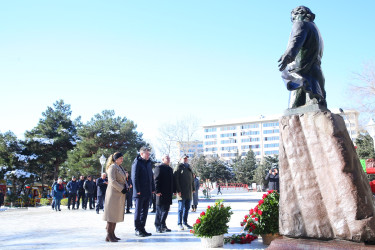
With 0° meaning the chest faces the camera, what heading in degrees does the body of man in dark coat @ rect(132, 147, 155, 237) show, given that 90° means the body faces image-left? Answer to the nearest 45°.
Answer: approximately 315°

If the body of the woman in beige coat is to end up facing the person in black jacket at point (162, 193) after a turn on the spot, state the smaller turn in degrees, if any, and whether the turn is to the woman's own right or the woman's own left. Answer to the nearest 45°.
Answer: approximately 45° to the woman's own left

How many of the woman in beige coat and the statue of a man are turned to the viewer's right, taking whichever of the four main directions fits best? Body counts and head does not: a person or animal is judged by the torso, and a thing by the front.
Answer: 1

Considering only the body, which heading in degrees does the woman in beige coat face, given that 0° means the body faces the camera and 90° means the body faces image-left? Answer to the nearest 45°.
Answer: approximately 270°

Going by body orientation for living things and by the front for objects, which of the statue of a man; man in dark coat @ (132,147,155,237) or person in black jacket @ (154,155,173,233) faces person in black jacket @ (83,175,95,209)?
the statue of a man

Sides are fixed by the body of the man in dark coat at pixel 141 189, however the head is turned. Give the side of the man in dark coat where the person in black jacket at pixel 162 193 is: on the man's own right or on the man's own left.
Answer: on the man's own left

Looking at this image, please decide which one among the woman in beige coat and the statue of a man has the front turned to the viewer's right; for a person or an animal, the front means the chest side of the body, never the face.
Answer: the woman in beige coat

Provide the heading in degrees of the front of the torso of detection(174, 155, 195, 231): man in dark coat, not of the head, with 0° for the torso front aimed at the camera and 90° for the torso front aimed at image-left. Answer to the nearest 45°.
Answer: approximately 315°

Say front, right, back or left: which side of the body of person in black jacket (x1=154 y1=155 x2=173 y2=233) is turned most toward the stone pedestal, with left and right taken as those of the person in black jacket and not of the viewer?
front

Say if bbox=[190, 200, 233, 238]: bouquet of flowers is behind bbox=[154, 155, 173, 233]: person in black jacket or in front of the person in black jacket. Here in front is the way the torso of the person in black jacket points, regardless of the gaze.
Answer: in front

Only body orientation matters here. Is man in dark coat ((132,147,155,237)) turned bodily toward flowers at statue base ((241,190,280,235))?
yes

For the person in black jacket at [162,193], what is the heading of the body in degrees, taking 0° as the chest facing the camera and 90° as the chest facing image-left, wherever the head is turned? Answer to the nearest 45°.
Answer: approximately 315°

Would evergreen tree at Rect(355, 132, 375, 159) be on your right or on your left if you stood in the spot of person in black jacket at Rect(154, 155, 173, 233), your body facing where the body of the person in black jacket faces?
on your left
